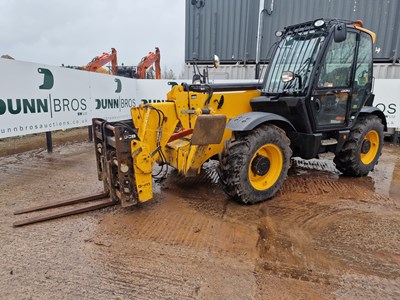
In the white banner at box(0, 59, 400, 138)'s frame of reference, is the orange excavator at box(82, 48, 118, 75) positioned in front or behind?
behind

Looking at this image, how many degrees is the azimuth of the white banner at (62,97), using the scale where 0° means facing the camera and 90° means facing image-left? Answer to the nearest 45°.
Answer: approximately 315°

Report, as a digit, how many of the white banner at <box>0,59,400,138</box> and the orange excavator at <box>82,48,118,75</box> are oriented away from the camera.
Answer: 0
